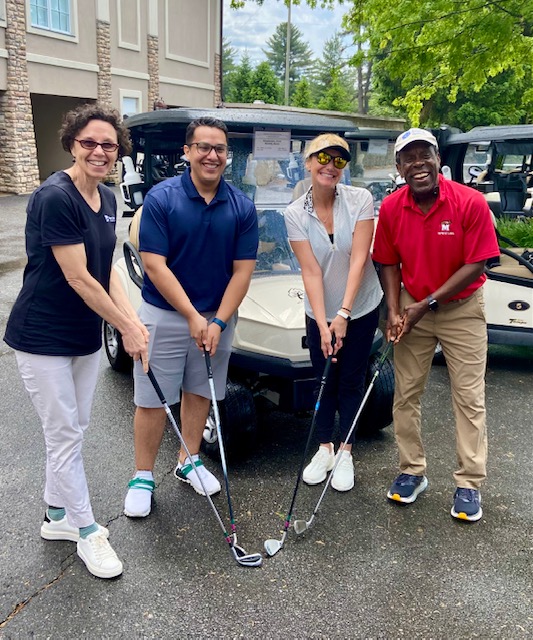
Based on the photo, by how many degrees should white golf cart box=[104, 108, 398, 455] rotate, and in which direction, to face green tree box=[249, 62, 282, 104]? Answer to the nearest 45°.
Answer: approximately 135° to its left

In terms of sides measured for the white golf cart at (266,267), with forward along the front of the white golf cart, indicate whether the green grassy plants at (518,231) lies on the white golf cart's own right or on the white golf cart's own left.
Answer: on the white golf cart's own left

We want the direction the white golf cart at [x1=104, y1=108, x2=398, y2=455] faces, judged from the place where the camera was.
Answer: facing the viewer and to the right of the viewer

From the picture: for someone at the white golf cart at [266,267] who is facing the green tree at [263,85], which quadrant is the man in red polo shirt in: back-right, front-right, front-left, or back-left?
back-right

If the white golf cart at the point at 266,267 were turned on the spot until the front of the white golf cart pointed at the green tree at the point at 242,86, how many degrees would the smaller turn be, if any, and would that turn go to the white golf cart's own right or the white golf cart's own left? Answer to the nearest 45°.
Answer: approximately 135° to the white golf cart's own left

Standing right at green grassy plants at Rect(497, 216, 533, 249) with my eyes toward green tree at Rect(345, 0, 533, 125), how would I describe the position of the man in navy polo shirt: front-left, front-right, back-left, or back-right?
back-left

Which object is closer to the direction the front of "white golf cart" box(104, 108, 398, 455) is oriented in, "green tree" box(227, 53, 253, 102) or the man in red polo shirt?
the man in red polo shirt

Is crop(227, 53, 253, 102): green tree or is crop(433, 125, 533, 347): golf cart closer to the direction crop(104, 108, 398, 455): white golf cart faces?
the golf cart

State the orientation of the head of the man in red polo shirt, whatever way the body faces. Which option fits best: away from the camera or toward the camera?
toward the camera

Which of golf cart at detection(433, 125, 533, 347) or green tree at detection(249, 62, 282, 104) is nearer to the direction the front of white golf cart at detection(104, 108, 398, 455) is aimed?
the golf cart

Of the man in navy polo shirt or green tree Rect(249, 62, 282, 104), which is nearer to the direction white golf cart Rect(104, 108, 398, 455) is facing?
the man in navy polo shirt

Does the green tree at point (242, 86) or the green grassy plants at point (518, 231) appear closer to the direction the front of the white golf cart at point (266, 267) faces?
the green grassy plants

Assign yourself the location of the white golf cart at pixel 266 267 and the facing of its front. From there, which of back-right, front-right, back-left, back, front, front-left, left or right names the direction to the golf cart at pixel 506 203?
left

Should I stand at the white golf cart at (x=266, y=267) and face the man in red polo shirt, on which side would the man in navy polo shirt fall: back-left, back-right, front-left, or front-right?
front-right
